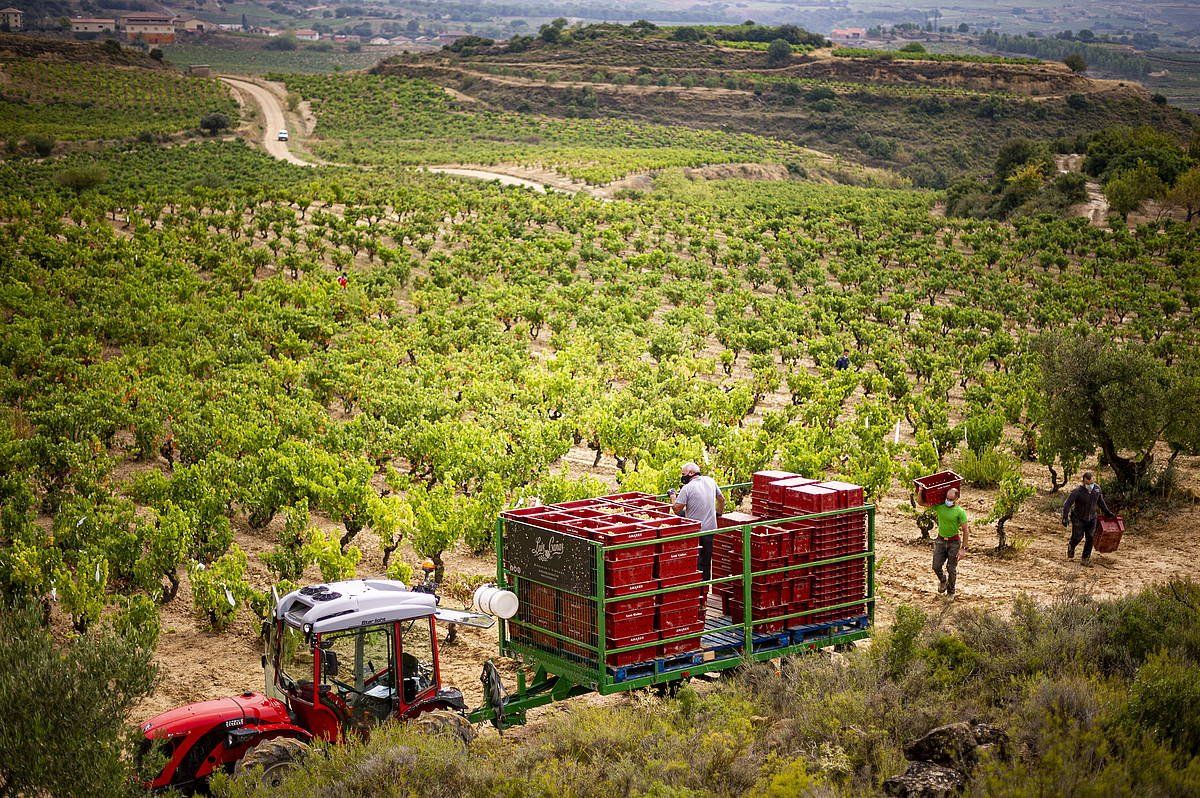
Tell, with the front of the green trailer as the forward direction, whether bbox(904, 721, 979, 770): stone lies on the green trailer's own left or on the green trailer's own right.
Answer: on the green trailer's own left

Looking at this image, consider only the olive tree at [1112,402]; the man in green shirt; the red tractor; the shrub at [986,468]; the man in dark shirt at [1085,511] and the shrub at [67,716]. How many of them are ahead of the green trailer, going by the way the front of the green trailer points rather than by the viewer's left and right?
2

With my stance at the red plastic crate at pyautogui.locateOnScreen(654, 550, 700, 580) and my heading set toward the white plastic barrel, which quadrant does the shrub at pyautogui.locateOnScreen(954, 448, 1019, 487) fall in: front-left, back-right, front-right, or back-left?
back-right

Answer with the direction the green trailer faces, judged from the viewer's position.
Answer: facing the viewer and to the left of the viewer

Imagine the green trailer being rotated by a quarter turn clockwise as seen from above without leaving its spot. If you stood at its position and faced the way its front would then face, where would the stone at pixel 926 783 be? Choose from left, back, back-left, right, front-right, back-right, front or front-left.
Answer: back

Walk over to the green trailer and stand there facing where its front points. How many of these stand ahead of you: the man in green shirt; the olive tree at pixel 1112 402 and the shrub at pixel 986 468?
0

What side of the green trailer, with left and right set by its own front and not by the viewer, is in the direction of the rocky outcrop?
left

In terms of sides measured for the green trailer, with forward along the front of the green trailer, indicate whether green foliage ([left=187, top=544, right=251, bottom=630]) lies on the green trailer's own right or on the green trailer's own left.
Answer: on the green trailer's own right

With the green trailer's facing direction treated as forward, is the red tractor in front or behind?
in front

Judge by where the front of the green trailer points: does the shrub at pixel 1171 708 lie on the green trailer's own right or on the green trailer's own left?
on the green trailer's own left

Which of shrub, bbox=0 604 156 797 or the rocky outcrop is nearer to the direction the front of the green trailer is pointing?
the shrub

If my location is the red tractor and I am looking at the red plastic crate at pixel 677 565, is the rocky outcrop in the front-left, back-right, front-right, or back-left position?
front-right

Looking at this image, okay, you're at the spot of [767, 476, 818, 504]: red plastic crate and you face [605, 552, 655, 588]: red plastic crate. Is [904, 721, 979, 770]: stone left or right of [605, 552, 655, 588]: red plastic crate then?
left

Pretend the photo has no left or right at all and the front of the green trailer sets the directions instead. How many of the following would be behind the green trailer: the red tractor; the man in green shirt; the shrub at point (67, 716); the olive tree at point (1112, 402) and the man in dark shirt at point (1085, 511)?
3

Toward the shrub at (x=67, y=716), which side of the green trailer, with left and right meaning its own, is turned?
front

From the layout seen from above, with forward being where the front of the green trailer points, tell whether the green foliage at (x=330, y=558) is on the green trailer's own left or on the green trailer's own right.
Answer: on the green trailer's own right
